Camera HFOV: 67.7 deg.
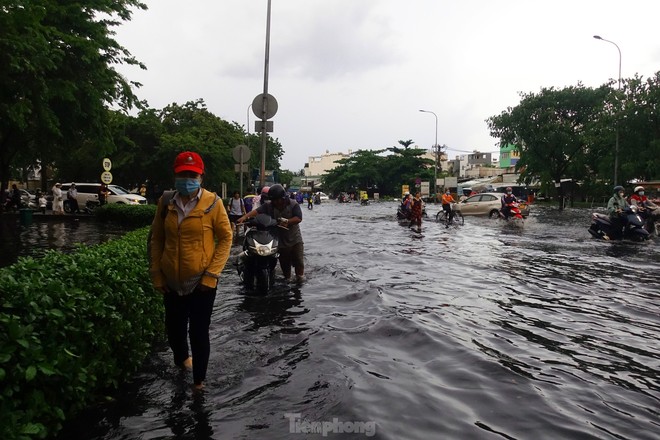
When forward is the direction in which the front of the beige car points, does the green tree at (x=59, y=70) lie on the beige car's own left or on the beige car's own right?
on the beige car's own left

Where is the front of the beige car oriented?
to the viewer's left

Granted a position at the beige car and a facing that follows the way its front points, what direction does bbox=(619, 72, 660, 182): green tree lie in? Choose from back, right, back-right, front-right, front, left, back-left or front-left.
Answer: back-right

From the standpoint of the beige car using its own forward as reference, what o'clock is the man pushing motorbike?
The man pushing motorbike is roughly at 9 o'clock from the beige car.

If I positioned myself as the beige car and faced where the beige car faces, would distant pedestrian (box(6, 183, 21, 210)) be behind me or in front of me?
in front
